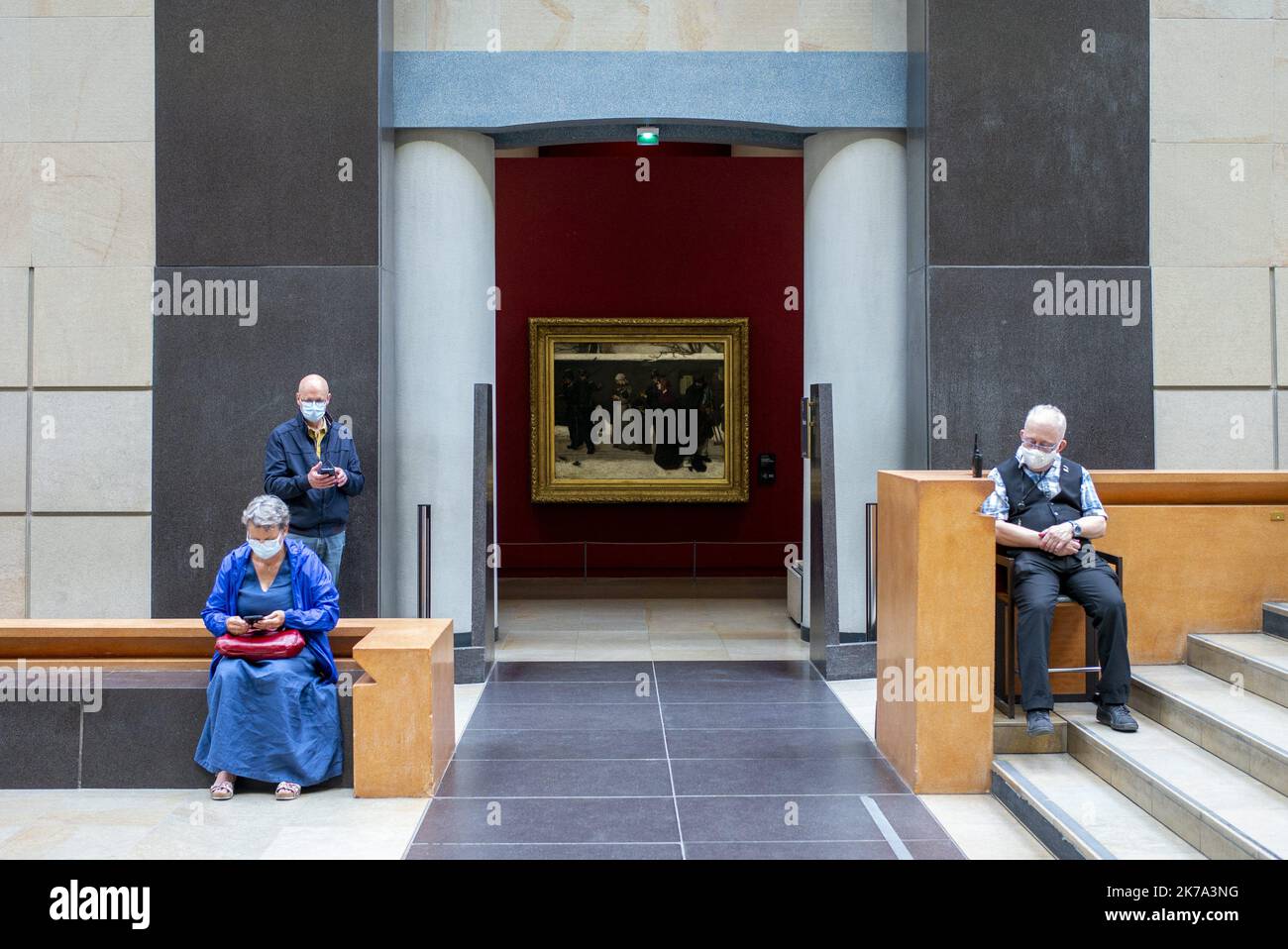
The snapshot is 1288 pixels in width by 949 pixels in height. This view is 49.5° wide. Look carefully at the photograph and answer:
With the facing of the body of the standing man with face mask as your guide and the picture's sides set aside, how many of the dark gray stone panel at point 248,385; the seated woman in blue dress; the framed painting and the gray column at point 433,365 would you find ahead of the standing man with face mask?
1

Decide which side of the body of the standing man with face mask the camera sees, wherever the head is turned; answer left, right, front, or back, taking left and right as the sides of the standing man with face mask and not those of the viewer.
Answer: front

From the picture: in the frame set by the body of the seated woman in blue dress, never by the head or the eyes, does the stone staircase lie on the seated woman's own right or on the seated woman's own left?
on the seated woman's own left

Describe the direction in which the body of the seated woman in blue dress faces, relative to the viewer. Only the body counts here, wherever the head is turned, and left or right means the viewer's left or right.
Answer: facing the viewer

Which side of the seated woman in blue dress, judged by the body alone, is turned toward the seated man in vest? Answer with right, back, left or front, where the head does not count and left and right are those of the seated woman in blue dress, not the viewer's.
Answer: left

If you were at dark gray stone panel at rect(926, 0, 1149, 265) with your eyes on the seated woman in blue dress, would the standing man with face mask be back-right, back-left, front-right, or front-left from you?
front-right

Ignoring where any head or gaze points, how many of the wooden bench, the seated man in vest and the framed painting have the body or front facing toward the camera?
3

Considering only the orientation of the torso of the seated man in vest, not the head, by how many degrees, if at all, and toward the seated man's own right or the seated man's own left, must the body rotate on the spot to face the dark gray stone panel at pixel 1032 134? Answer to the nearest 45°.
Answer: approximately 180°

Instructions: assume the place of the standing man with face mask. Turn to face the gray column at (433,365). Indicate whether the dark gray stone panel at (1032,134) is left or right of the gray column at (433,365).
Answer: right

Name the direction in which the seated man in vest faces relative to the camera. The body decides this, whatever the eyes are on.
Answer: toward the camera
